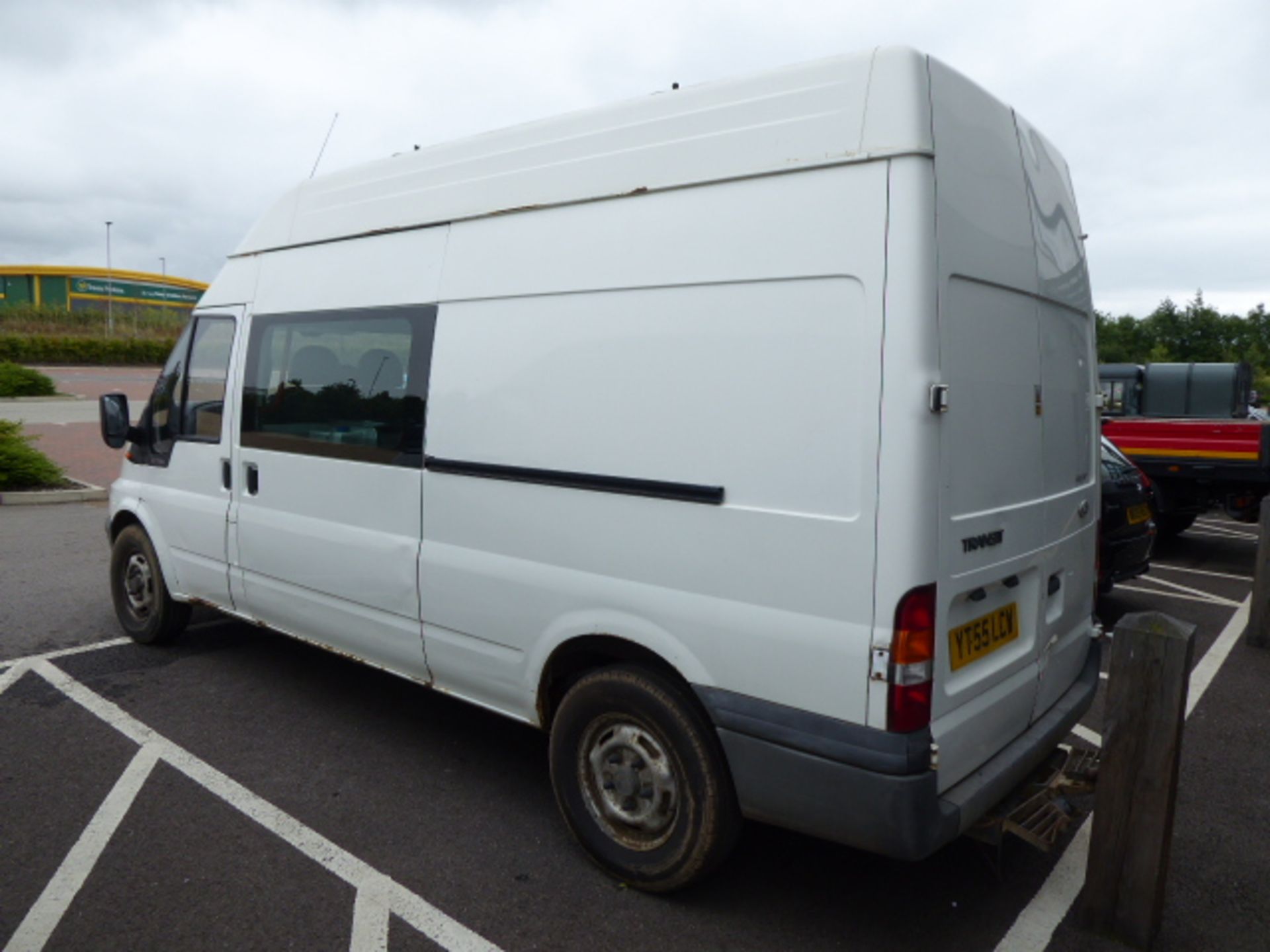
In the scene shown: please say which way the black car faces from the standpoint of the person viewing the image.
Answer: facing away from the viewer and to the left of the viewer

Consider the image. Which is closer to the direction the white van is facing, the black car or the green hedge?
the green hedge

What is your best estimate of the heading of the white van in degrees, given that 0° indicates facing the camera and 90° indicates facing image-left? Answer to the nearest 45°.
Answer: approximately 135°

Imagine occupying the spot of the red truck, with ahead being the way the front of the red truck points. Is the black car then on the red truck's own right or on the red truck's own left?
on the red truck's own left

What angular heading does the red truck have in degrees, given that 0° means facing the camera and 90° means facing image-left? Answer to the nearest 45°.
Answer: approximately 135°
